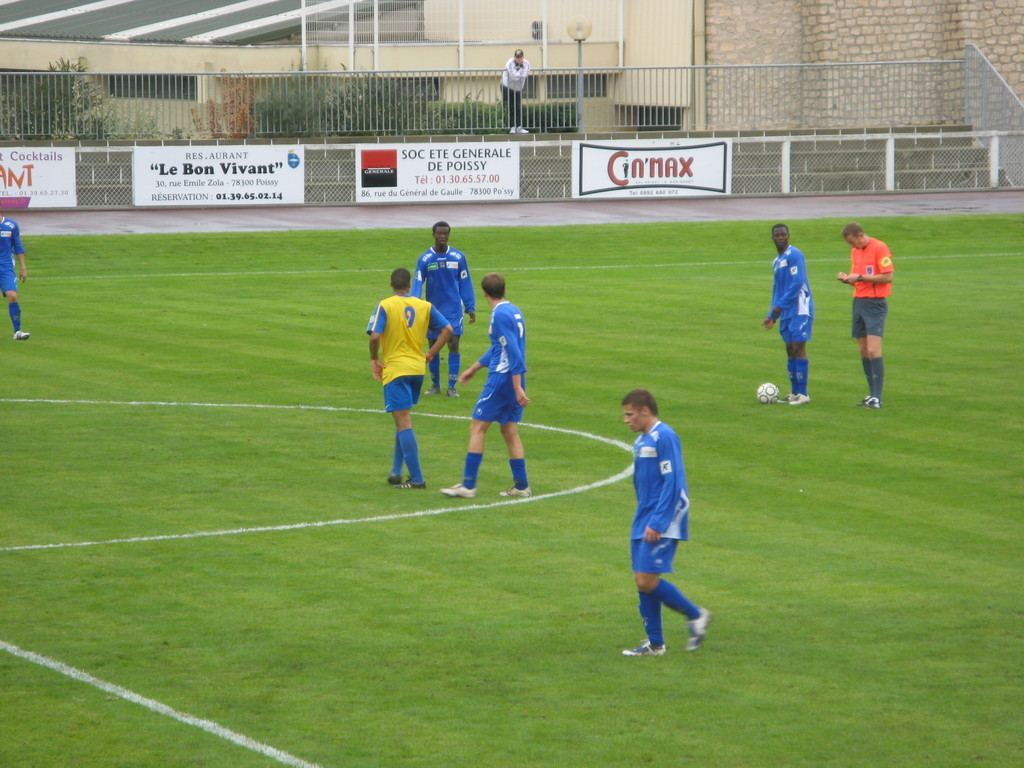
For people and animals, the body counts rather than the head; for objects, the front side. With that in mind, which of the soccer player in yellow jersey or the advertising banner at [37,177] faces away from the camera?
the soccer player in yellow jersey

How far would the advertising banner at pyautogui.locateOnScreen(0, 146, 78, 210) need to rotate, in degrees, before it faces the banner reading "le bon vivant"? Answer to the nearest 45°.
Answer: approximately 90° to its left

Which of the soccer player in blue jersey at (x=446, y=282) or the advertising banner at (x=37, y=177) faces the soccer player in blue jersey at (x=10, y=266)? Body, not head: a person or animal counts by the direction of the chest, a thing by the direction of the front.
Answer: the advertising banner

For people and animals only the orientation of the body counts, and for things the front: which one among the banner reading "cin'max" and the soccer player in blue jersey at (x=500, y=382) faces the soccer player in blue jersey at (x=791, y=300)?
the banner reading "cin'max"

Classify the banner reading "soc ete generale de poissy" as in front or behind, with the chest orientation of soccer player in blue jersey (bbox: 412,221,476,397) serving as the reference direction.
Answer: behind

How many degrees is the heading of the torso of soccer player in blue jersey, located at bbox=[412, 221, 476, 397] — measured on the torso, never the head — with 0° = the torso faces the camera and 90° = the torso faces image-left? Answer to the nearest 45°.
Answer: approximately 0°

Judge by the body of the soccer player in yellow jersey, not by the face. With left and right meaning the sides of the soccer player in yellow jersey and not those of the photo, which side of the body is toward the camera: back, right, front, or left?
back

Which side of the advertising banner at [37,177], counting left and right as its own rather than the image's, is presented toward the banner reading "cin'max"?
left

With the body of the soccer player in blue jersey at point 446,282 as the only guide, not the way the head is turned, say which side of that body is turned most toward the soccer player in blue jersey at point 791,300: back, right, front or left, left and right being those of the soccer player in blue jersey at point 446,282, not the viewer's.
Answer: left
